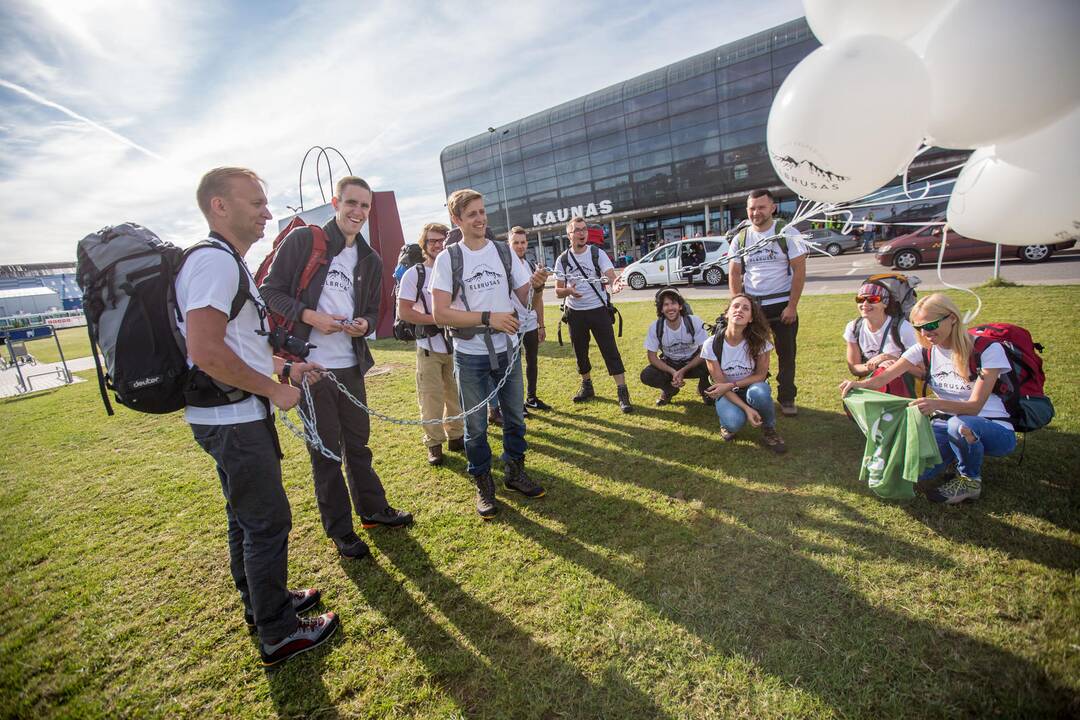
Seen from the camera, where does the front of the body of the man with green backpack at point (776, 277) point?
toward the camera

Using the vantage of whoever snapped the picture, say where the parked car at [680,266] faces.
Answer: facing to the left of the viewer

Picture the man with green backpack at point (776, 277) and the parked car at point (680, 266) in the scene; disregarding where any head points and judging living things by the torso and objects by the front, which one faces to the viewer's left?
the parked car

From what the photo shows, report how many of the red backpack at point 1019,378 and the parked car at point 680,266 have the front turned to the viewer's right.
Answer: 1

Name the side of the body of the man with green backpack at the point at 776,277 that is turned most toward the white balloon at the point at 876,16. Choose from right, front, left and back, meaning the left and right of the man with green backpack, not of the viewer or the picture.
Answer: front

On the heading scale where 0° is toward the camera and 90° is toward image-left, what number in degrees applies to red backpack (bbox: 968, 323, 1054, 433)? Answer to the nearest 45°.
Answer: approximately 270°

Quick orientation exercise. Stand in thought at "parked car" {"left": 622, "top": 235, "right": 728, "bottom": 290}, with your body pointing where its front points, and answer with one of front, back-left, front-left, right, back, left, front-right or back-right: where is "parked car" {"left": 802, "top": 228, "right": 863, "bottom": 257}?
back-right

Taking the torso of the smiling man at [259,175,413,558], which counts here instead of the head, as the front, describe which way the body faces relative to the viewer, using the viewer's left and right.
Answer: facing the viewer and to the right of the viewer
